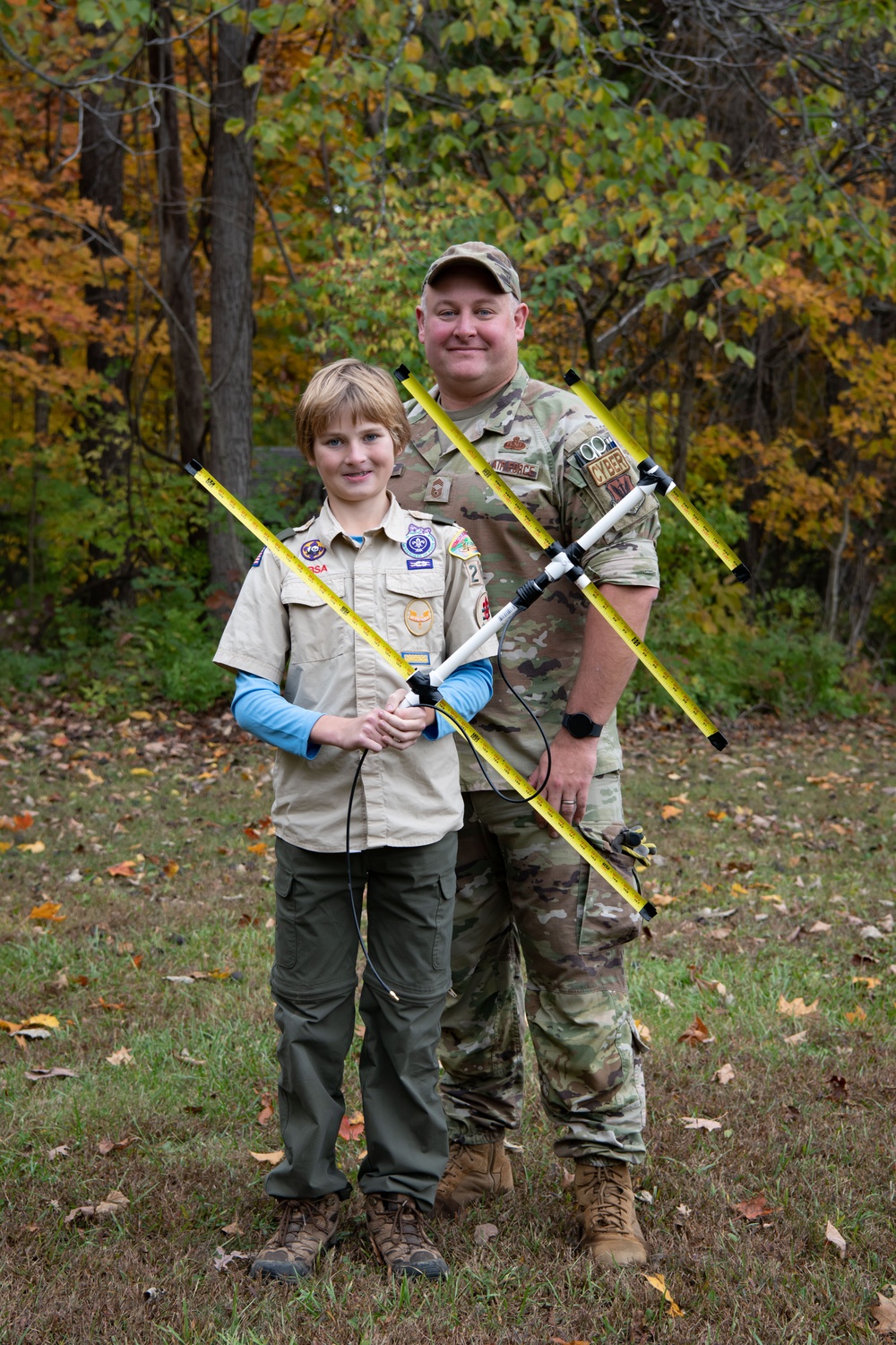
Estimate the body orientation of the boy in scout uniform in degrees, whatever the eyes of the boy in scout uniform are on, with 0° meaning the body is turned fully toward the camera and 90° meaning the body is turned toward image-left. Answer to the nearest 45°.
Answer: approximately 0°

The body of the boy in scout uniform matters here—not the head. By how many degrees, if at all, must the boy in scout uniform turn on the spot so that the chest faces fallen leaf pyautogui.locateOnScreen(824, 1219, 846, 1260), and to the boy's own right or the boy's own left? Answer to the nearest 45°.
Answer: approximately 90° to the boy's own left

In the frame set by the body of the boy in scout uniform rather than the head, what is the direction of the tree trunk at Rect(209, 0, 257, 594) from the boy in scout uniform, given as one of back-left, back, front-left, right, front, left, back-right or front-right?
back

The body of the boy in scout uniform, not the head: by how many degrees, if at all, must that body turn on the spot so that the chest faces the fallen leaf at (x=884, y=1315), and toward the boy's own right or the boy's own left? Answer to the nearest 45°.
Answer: approximately 90° to the boy's own left

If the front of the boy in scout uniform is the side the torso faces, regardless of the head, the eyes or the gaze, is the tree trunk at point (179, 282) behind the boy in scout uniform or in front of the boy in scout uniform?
behind

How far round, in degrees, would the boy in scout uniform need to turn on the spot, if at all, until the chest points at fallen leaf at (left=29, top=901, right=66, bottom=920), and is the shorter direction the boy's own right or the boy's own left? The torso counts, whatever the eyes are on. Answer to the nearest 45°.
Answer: approximately 135° to the boy's own right
